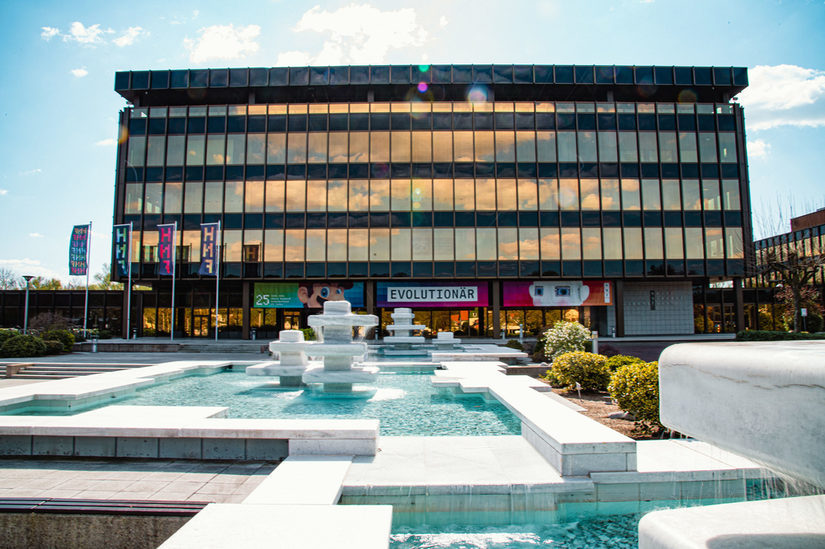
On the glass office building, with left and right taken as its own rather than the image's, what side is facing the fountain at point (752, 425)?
front

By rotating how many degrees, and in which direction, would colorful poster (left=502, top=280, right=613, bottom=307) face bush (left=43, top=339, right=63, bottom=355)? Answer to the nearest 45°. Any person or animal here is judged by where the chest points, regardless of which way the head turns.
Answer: approximately 45° to its right

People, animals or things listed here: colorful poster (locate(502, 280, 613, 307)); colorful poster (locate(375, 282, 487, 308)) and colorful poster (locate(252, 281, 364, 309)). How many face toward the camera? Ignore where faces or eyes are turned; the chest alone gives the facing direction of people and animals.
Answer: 3

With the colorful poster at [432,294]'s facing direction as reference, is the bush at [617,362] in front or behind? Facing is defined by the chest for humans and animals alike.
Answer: in front

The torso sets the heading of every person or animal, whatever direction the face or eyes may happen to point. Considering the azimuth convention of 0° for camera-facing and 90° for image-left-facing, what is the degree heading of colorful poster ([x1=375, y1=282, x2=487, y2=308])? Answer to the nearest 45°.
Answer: approximately 0°

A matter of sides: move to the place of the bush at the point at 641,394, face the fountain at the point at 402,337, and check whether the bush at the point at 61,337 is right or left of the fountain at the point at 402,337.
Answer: left

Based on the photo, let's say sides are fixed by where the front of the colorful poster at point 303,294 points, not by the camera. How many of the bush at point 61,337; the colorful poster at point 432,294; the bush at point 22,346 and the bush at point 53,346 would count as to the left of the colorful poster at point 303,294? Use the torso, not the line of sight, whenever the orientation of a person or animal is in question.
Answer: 1

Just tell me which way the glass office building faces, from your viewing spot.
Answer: facing the viewer

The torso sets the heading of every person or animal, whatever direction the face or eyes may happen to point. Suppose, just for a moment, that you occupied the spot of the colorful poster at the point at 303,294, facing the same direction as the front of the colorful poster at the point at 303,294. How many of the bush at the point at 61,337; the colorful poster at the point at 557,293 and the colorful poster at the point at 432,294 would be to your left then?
2

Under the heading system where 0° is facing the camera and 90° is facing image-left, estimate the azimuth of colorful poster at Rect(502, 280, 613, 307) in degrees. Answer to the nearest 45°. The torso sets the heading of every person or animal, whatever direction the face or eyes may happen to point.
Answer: approximately 0°

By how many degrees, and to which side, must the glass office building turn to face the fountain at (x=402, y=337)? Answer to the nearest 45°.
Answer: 0° — it already faces it
